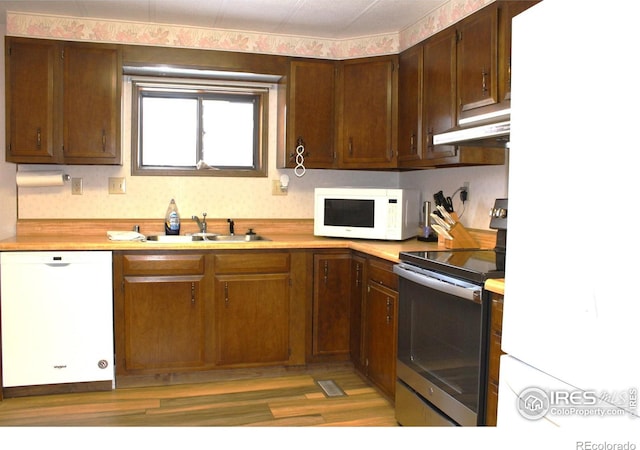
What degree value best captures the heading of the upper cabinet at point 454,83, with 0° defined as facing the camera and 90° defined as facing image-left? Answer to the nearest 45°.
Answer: approximately 45°

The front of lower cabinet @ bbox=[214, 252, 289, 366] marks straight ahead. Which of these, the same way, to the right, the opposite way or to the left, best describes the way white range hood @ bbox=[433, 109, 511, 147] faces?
to the right

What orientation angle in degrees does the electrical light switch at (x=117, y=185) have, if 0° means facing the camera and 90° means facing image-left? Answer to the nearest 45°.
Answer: approximately 0°

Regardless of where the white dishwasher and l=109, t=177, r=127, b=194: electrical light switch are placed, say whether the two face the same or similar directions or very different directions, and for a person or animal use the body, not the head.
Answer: same or similar directions

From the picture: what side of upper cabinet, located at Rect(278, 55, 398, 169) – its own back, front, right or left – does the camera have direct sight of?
front

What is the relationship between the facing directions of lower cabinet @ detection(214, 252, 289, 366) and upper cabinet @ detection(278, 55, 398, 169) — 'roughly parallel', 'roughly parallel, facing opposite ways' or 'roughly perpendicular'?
roughly parallel

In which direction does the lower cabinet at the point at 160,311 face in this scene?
toward the camera

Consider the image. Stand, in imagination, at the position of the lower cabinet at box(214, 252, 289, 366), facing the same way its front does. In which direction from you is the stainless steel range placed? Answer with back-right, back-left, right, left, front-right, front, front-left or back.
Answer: front-left

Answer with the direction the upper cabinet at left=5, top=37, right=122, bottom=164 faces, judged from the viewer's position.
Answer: facing the viewer and to the right of the viewer

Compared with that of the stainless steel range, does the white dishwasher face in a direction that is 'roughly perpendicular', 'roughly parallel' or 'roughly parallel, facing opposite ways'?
roughly perpendicular
